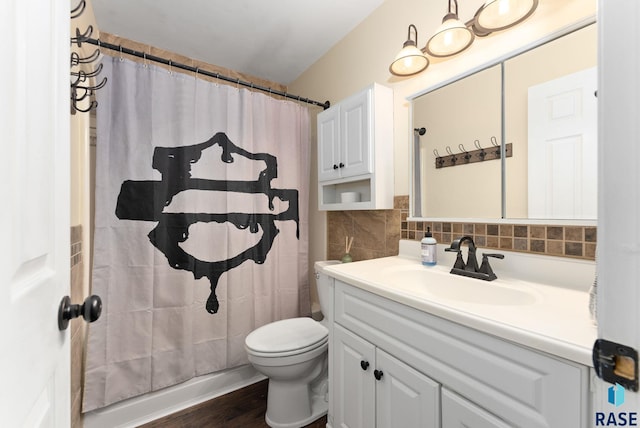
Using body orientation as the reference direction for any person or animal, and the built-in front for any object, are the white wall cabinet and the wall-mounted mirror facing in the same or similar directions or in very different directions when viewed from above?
same or similar directions

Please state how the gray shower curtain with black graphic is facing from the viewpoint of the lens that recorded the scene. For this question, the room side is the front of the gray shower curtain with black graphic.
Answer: facing the viewer and to the right of the viewer

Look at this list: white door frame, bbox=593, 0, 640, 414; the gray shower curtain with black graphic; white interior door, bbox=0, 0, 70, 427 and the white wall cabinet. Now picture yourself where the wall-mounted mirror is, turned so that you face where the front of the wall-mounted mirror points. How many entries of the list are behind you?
0

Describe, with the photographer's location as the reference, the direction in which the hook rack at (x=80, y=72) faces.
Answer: facing to the right of the viewer

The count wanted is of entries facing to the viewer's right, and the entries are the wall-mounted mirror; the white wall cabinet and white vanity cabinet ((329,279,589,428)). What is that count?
0

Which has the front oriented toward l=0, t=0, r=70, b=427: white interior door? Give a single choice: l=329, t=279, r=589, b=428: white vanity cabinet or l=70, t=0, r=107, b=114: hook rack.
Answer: the white vanity cabinet

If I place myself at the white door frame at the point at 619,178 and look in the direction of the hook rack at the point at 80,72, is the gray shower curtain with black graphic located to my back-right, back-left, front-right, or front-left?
front-right

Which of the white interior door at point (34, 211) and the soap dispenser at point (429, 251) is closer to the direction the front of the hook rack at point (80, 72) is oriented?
the soap dispenser

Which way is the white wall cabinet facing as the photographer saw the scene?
facing the viewer and to the left of the viewer

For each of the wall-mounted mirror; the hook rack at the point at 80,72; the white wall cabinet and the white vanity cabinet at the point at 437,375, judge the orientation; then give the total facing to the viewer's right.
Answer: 1

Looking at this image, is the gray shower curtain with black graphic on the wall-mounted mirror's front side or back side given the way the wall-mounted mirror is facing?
on the front side

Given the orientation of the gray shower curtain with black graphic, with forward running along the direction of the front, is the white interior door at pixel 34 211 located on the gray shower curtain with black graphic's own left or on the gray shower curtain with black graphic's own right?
on the gray shower curtain with black graphic's own right

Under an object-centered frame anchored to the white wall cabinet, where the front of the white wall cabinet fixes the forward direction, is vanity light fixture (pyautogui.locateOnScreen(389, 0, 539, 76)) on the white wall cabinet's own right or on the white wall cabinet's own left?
on the white wall cabinet's own left
